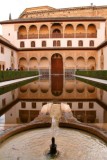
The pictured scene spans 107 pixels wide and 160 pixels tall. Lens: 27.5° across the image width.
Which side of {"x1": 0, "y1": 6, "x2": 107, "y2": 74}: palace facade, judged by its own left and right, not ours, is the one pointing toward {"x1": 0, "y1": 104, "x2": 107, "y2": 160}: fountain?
front

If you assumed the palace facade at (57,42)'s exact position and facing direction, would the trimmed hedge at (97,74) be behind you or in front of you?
in front

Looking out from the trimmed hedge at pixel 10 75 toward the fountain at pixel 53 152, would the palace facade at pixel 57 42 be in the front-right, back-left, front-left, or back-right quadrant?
back-left

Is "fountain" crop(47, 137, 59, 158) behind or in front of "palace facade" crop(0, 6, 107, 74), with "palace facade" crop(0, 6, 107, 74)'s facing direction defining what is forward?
in front

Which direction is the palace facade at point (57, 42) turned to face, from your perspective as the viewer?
facing the viewer

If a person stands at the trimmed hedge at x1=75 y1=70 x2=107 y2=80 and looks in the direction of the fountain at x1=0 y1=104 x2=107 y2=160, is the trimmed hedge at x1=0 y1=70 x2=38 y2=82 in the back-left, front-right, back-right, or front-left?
front-right
